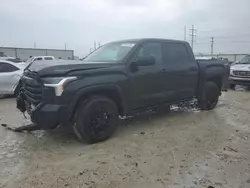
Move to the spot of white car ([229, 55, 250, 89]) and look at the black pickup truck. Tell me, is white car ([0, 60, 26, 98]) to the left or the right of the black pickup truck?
right

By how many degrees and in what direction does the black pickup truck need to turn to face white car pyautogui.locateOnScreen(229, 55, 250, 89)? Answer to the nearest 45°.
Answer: approximately 180°

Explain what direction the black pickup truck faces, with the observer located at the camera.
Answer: facing the viewer and to the left of the viewer

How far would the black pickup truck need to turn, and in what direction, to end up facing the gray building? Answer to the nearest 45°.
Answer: approximately 135° to its right

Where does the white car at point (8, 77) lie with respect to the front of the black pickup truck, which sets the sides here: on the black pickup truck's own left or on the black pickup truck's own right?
on the black pickup truck's own right

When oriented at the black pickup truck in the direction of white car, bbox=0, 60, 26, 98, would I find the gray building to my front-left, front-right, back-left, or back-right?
front-right
